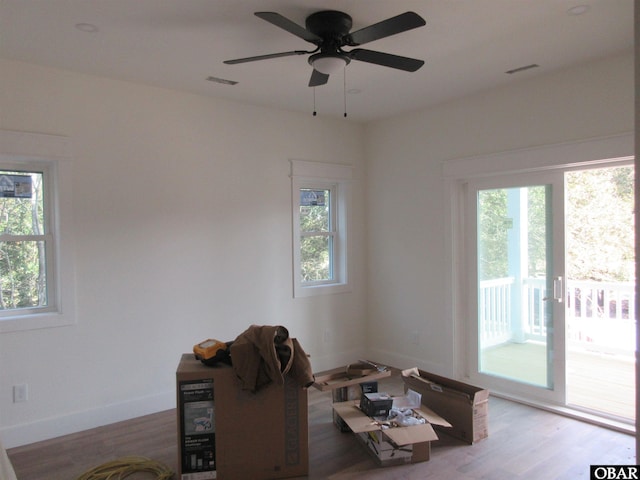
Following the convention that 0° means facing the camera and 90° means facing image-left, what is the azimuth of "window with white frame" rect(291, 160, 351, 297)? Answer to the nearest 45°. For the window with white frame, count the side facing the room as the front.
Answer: approximately 315°

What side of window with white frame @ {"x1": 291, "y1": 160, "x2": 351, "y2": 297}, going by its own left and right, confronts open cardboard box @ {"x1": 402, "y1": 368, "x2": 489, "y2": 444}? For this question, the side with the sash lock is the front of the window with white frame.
front

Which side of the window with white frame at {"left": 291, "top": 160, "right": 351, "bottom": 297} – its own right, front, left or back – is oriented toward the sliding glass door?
front

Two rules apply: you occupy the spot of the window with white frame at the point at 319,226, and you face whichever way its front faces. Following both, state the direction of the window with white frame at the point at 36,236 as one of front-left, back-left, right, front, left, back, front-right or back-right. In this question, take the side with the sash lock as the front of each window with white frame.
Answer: right

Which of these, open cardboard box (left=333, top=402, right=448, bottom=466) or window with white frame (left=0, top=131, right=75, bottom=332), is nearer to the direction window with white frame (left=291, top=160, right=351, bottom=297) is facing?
the open cardboard box

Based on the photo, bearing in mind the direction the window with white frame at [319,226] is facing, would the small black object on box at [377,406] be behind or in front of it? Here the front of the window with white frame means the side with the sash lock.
in front

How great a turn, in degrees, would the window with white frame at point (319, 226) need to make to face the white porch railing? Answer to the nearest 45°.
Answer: approximately 45° to its left

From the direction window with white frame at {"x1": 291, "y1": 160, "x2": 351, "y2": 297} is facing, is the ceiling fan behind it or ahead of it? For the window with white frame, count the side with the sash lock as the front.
ahead

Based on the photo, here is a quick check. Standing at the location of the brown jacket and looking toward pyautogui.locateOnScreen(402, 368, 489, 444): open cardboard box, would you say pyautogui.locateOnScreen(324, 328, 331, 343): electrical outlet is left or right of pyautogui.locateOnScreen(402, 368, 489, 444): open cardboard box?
left

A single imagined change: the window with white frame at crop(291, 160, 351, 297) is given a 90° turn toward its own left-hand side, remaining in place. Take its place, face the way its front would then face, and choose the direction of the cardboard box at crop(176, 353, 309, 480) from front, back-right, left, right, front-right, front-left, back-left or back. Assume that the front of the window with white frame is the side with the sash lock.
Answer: back-right

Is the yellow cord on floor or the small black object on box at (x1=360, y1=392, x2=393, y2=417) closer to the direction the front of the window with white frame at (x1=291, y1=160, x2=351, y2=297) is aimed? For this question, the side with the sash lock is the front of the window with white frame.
the small black object on box

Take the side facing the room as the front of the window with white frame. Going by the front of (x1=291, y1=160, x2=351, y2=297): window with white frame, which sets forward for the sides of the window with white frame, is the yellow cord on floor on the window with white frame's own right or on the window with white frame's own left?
on the window with white frame's own right

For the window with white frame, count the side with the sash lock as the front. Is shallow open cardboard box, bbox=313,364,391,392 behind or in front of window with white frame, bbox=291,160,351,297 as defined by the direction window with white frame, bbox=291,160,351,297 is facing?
in front

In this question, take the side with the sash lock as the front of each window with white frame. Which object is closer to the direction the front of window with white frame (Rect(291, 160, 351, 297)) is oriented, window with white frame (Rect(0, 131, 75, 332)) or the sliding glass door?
the sliding glass door
